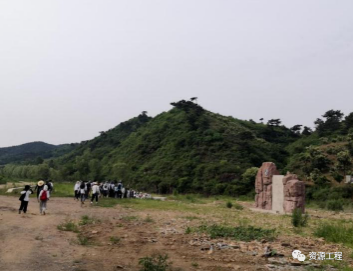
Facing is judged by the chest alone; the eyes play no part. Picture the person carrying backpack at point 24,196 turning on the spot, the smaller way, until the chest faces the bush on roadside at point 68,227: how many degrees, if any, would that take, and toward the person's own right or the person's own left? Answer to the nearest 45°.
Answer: approximately 135° to the person's own right

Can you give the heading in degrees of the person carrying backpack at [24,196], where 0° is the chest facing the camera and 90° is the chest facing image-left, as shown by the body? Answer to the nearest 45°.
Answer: approximately 225°

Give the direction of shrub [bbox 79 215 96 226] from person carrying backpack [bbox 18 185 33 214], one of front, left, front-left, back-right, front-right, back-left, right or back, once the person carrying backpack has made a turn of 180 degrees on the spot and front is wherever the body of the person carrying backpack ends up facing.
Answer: left

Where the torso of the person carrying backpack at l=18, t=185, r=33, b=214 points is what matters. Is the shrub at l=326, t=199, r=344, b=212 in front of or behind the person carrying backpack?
in front

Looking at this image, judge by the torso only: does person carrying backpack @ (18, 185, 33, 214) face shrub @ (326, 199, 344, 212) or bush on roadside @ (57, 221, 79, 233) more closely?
the shrub

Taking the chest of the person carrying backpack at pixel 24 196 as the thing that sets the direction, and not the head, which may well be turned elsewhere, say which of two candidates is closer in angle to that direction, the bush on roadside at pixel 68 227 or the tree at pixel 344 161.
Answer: the tree

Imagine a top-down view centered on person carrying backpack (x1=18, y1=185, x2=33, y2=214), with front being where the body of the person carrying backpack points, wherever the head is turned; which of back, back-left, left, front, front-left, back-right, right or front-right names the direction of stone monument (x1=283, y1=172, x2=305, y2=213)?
front-right

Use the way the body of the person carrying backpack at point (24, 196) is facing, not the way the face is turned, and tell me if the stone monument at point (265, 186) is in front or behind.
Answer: in front

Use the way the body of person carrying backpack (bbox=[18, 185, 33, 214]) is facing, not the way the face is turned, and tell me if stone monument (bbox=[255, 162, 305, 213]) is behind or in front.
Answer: in front
